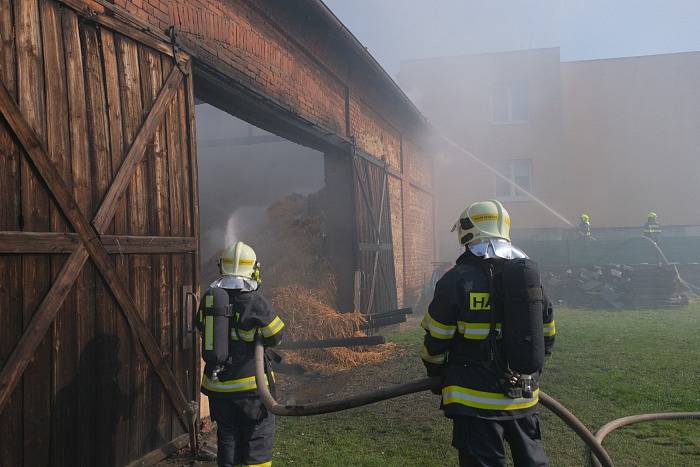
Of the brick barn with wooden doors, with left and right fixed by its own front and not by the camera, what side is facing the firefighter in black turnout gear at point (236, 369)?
front

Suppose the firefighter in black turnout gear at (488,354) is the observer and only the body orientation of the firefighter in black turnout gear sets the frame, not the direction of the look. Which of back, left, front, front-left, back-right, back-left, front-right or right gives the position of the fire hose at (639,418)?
right

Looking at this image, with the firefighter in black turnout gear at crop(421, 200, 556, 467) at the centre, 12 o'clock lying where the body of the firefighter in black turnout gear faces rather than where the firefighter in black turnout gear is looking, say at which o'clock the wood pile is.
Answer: The wood pile is roughly at 2 o'clock from the firefighter in black turnout gear.

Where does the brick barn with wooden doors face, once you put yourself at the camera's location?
facing the viewer and to the right of the viewer

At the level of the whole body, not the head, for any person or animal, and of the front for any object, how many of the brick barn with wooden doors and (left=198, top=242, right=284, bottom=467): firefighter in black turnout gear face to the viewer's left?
0

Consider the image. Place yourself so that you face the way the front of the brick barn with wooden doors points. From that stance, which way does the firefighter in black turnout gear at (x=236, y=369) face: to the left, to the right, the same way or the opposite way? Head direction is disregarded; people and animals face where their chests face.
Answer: to the left

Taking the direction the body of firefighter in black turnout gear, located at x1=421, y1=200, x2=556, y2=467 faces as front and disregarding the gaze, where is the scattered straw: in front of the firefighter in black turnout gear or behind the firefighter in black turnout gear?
in front

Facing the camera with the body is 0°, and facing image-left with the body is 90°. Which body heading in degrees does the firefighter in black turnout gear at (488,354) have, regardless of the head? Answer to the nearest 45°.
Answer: approximately 135°

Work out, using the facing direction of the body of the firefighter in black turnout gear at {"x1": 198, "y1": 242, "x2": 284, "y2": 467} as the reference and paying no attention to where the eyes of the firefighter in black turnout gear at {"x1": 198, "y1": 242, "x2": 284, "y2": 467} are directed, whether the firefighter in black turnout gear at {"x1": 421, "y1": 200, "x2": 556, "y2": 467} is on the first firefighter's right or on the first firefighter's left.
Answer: on the first firefighter's right

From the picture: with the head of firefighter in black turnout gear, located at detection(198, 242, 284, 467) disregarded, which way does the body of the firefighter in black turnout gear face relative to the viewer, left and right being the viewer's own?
facing away from the viewer and to the right of the viewer

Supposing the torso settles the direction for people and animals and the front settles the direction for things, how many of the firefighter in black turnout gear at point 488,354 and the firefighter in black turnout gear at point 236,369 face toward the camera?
0

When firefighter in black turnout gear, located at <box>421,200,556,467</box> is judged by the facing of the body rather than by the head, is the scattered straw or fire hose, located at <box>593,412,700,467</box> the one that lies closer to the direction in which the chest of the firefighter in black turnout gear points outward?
the scattered straw

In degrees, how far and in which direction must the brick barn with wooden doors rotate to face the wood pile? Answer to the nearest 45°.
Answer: approximately 90° to its left

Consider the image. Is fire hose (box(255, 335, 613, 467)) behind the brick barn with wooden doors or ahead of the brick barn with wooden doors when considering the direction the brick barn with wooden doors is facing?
ahead
